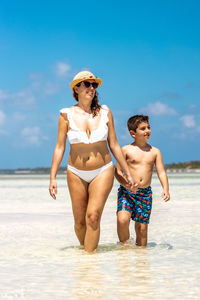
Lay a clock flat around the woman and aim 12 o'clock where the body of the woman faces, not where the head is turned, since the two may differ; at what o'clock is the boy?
The boy is roughly at 8 o'clock from the woman.

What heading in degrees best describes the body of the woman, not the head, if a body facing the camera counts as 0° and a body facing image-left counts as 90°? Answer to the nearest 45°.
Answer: approximately 0°
